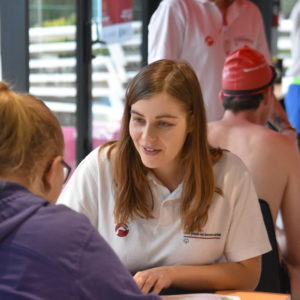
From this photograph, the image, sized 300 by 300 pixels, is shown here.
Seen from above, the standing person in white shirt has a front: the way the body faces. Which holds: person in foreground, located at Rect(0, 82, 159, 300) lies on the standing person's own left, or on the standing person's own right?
on the standing person's own right

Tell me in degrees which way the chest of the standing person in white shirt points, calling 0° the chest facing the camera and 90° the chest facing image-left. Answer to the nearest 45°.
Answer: approximately 315°

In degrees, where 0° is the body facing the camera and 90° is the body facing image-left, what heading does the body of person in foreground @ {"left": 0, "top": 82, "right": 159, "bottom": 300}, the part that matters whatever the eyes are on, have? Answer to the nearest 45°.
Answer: approximately 225°

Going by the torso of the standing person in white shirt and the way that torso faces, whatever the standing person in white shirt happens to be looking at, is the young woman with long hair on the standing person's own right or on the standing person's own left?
on the standing person's own right

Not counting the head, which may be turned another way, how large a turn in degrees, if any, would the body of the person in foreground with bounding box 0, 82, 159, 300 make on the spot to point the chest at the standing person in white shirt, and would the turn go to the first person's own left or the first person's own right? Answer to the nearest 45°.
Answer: approximately 45° to the first person's own left

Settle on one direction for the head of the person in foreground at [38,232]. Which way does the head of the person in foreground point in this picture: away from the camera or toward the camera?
away from the camera

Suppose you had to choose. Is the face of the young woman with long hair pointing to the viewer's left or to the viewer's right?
to the viewer's left

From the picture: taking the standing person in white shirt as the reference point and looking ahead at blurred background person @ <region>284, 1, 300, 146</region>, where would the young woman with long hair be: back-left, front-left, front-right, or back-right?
back-right

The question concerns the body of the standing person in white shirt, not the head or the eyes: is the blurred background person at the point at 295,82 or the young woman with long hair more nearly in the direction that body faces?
the young woman with long hair
